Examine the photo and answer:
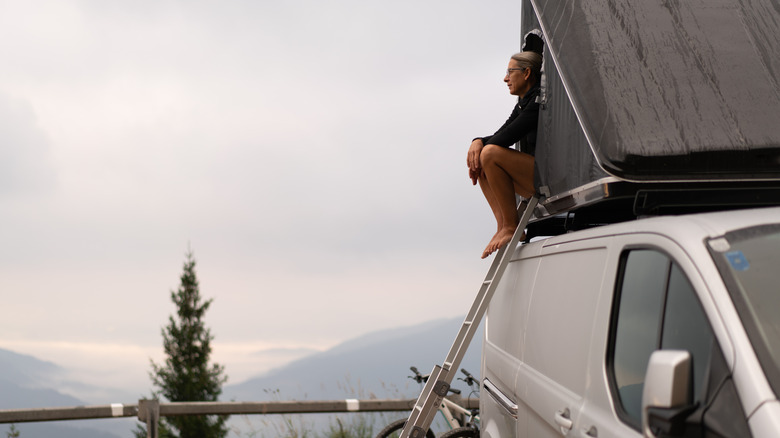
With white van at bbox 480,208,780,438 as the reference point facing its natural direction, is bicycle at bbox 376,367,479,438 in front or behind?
behind

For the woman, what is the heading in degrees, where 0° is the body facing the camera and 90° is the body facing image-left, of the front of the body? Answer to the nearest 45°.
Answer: approximately 90°

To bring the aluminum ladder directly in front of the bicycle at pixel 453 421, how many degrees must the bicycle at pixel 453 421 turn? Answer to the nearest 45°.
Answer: approximately 45° to its left

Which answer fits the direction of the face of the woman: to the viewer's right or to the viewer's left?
to the viewer's left

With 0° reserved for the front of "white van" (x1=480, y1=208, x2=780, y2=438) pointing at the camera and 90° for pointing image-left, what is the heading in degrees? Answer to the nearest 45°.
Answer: approximately 315°

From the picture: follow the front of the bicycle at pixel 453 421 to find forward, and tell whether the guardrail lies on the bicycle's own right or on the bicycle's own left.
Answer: on the bicycle's own right

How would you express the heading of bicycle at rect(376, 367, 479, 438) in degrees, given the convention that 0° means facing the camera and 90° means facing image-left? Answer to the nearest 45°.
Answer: approximately 45°

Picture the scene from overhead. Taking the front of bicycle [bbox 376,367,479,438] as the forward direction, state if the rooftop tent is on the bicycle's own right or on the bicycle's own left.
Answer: on the bicycle's own left

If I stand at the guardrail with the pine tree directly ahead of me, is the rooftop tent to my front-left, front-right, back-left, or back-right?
back-right
